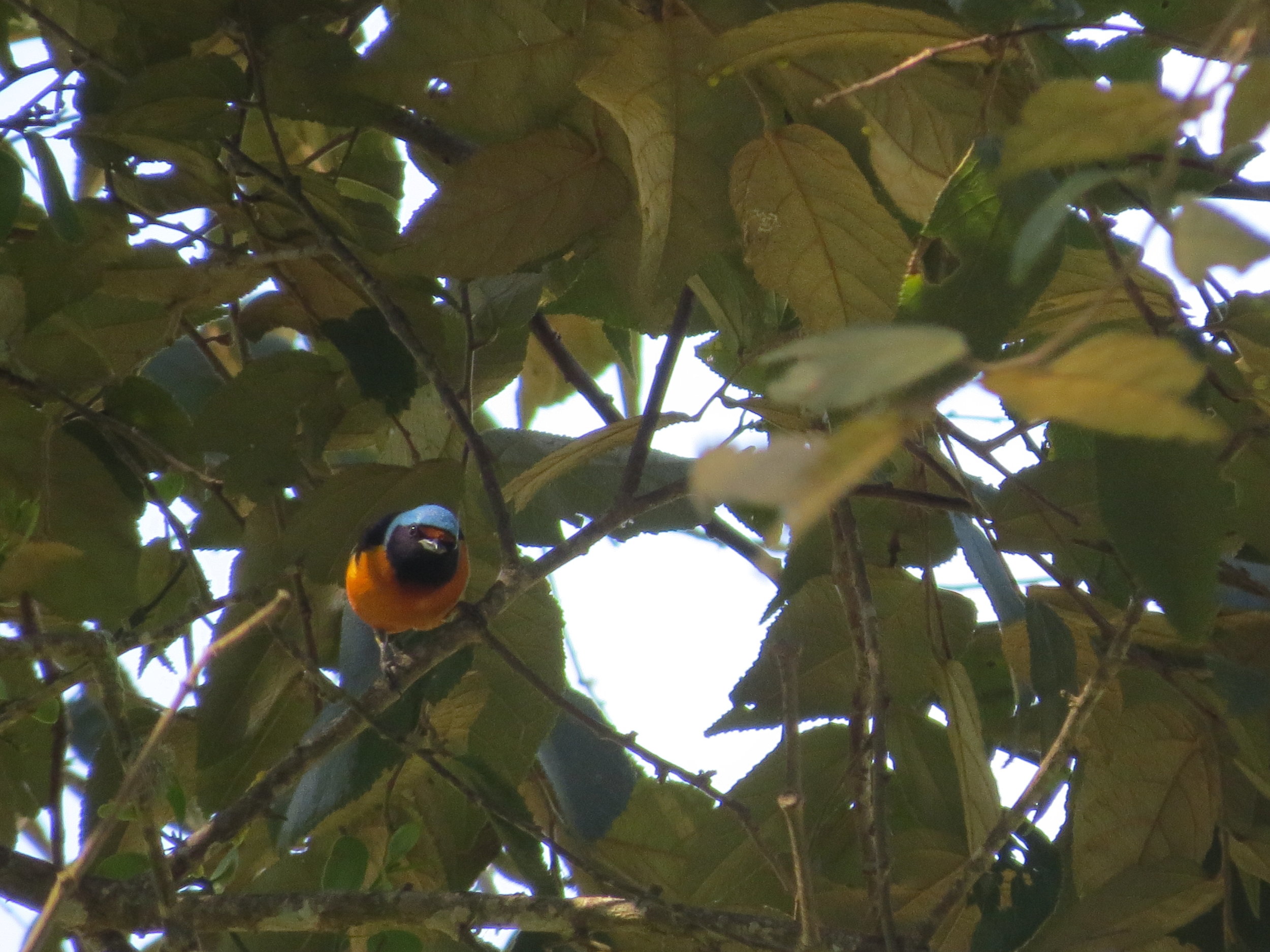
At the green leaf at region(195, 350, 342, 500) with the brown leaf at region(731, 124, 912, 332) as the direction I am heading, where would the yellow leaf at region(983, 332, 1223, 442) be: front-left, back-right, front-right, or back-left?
front-right

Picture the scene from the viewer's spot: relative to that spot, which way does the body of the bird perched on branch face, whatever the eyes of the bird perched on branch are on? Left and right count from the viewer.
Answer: facing the viewer and to the right of the viewer
